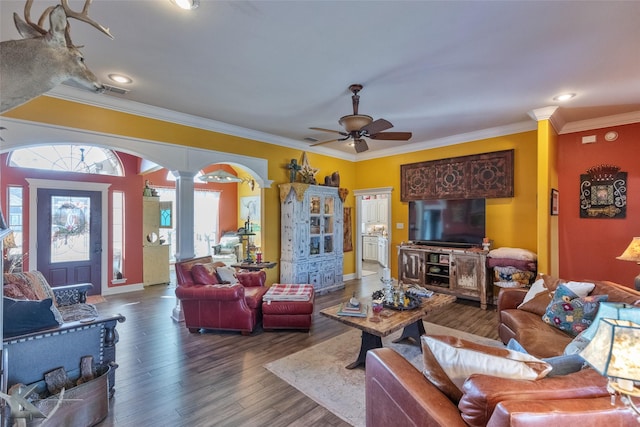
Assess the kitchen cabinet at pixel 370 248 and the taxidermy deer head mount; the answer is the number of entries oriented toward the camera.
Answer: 1

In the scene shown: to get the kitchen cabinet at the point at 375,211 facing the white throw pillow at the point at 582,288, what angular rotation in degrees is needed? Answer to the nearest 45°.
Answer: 0° — it already faces it

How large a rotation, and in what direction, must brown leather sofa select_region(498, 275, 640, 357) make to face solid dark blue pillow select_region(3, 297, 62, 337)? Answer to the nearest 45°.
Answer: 0° — it already faces it

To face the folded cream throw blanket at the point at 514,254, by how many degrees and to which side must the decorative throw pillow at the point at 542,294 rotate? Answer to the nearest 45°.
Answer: approximately 135° to its right

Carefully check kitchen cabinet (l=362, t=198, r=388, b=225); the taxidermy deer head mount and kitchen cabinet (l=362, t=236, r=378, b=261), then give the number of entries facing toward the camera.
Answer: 2

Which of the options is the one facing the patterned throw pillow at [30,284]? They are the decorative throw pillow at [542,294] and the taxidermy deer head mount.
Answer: the decorative throw pillow at [542,294]
